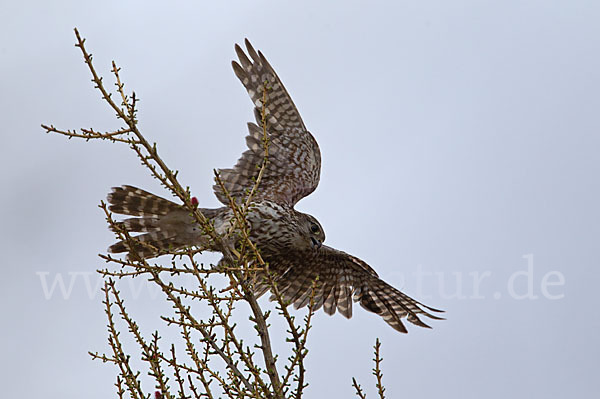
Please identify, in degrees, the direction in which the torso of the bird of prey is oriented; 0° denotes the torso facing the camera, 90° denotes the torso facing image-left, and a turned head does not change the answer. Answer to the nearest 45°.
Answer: approximately 270°
